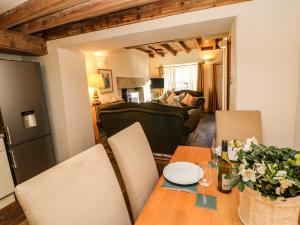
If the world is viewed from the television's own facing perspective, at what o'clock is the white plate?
The white plate is roughly at 12 o'clock from the television.

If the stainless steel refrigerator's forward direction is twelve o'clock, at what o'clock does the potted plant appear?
The potted plant is roughly at 1 o'clock from the stainless steel refrigerator.

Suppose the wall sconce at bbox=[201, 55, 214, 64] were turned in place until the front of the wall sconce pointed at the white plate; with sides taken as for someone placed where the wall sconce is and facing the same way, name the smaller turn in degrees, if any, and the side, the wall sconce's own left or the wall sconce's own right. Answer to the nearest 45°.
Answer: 0° — it already faces it

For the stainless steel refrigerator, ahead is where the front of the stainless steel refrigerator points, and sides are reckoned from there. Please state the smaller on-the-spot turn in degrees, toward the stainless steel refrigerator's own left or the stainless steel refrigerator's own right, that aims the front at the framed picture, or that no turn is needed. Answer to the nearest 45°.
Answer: approximately 90° to the stainless steel refrigerator's own left

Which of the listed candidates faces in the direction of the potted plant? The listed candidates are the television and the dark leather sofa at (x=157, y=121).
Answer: the television

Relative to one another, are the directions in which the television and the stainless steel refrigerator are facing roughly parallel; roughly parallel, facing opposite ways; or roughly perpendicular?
roughly perpendicular

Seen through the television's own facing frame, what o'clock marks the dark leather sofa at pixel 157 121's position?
The dark leather sofa is roughly at 12 o'clock from the television.

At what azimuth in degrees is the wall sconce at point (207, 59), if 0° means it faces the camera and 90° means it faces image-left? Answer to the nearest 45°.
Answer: approximately 0°

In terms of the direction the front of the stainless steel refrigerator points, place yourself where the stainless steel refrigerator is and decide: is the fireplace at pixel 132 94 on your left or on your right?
on your left

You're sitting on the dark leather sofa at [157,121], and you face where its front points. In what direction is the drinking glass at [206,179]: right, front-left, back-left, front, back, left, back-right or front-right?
back-right

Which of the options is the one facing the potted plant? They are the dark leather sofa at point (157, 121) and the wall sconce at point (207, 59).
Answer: the wall sconce

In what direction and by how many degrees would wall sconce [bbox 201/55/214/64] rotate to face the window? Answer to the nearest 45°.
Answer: approximately 90° to its right

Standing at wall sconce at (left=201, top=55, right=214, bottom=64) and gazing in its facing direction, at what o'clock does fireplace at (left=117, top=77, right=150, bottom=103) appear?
The fireplace is roughly at 2 o'clock from the wall sconce.
